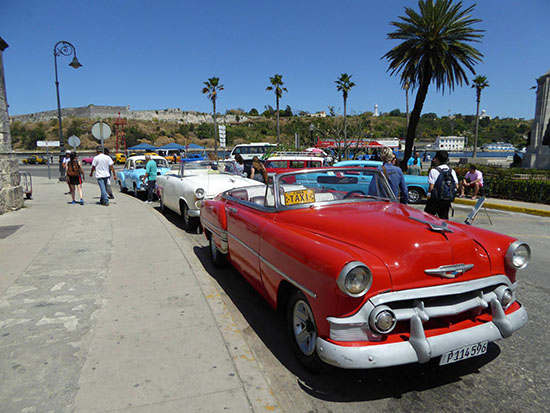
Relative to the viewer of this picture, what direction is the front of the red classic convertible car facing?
facing the viewer and to the right of the viewer

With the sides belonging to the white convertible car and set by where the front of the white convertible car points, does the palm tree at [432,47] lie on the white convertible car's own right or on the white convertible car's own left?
on the white convertible car's own left

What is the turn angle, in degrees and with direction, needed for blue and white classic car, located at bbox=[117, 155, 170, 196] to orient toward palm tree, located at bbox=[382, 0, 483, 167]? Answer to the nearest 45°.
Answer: approximately 45° to its left

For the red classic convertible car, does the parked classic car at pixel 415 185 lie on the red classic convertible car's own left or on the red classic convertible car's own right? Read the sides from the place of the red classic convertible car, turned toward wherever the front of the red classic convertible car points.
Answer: on the red classic convertible car's own left

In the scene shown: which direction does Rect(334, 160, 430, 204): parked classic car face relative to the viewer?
to the viewer's right

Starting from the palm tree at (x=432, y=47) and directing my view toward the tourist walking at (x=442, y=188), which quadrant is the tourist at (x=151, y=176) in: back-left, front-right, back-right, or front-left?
front-right

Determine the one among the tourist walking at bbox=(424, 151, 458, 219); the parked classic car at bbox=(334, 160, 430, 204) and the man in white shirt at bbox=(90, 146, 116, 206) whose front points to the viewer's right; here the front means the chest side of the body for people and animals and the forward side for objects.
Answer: the parked classic car

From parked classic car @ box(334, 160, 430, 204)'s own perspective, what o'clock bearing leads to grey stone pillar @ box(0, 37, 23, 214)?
The grey stone pillar is roughly at 5 o'clock from the parked classic car.

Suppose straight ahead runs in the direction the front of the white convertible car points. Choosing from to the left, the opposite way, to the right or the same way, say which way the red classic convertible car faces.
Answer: the same way

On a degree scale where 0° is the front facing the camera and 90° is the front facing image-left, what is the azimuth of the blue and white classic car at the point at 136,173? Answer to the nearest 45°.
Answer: approximately 315°

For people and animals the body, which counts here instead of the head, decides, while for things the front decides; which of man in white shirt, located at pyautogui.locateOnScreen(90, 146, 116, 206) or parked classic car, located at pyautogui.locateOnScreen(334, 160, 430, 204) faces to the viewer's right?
the parked classic car

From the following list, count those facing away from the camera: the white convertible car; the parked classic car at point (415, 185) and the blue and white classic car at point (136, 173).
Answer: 0

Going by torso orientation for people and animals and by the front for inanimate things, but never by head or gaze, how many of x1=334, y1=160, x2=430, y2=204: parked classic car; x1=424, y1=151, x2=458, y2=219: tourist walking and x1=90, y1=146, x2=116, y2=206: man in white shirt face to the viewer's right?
1

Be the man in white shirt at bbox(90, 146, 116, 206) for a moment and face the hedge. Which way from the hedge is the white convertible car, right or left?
right
